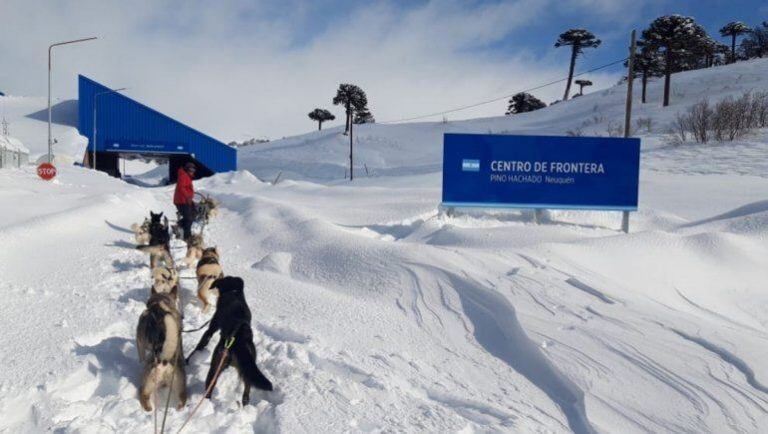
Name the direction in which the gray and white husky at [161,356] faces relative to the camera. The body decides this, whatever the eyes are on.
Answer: away from the camera

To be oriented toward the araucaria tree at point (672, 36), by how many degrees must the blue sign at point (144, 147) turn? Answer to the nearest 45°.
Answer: approximately 90° to its left

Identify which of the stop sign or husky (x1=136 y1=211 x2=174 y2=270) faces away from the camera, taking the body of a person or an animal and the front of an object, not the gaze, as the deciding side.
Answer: the husky

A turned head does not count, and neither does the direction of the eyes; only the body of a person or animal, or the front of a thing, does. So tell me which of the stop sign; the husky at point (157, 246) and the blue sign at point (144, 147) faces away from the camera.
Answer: the husky

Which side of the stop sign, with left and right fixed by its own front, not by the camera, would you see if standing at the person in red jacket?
front

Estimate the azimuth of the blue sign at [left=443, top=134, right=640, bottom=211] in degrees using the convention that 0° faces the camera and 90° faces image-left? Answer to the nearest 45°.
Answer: approximately 0°

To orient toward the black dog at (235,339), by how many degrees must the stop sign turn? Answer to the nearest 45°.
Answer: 0° — it already faces it

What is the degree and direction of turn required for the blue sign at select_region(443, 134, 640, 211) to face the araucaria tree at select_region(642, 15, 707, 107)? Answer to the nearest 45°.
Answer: approximately 180°

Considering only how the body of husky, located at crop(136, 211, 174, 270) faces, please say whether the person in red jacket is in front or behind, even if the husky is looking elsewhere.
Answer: in front

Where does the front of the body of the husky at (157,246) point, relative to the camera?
away from the camera

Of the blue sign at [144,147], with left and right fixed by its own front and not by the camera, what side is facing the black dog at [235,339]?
front

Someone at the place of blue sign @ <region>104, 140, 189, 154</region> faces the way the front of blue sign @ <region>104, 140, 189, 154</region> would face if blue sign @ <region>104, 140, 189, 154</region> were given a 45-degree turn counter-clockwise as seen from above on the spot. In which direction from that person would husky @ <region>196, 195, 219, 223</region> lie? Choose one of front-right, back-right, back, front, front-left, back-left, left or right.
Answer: front-right

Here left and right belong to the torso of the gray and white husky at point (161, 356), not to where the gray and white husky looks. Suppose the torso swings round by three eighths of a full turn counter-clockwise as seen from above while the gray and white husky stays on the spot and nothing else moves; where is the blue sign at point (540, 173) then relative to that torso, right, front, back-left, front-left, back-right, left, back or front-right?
back

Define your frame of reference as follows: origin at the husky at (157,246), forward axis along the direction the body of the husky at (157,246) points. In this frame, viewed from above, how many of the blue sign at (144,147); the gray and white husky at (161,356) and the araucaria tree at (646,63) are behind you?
1

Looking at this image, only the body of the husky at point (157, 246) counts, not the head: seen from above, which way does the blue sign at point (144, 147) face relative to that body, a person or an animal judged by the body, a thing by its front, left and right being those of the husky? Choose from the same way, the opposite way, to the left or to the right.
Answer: the opposite way

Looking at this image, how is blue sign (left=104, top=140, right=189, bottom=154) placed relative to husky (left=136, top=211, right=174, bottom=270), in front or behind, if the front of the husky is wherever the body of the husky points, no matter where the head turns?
in front

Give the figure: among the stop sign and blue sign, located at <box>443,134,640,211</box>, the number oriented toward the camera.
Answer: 2
